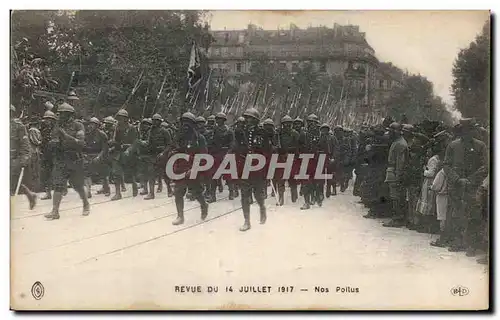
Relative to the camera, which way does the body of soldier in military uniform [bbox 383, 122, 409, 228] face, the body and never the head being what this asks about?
to the viewer's left
